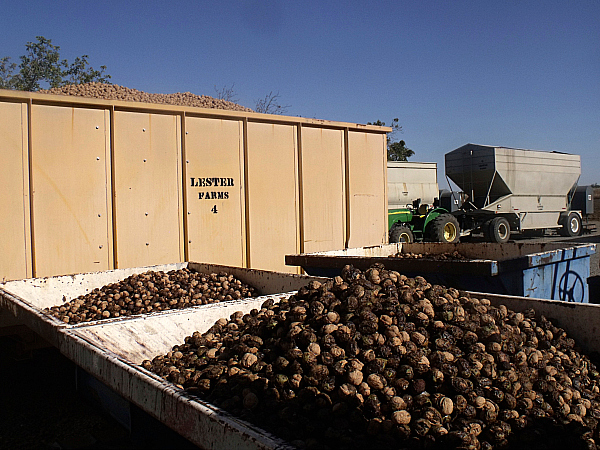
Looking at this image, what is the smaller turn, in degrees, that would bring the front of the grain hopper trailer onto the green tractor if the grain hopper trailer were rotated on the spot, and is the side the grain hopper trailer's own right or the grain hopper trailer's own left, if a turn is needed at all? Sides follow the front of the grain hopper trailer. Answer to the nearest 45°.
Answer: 0° — it already faces it

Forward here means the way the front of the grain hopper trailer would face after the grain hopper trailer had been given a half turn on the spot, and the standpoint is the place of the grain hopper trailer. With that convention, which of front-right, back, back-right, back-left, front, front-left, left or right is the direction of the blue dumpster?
back-right

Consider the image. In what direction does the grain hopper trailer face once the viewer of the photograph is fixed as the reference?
facing the viewer and to the left of the viewer

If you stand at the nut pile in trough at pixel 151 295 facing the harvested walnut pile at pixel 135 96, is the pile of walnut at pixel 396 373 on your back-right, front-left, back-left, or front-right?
back-right

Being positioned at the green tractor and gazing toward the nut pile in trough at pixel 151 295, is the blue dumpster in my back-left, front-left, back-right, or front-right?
front-left

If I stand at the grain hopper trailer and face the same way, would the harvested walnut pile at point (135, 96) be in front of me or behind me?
in front

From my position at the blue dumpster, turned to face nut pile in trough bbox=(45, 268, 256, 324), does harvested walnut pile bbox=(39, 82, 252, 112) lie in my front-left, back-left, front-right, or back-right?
front-right

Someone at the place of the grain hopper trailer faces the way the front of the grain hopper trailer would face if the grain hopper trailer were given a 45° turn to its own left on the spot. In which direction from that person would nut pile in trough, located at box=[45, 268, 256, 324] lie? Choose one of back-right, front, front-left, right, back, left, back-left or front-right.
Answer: front

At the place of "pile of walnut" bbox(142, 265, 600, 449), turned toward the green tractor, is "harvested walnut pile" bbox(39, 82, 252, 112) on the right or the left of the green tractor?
left

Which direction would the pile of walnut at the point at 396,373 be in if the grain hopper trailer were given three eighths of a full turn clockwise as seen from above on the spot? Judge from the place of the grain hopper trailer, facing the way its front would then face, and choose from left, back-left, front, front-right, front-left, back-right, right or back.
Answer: back
